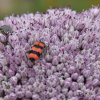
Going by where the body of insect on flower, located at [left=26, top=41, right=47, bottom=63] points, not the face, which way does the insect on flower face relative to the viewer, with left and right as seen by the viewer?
facing away from the viewer and to the right of the viewer
